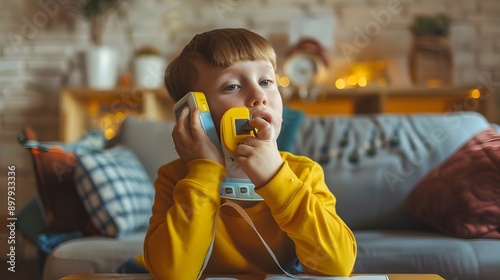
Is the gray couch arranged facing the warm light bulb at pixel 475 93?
no

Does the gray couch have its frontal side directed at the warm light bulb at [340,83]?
no

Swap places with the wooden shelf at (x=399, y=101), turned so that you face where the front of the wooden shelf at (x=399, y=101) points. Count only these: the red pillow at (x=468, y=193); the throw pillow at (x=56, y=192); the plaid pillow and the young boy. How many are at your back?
0

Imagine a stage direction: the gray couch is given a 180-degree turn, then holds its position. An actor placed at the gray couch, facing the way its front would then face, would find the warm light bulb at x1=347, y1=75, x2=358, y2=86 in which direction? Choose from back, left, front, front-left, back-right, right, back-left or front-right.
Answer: front

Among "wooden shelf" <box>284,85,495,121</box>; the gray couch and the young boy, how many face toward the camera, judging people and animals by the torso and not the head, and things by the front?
3

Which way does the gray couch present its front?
toward the camera

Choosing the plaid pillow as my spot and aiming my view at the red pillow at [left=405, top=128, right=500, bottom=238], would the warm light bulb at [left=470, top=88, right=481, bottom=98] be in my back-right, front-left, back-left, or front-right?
front-left

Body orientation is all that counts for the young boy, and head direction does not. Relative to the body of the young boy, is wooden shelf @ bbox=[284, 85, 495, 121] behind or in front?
behind

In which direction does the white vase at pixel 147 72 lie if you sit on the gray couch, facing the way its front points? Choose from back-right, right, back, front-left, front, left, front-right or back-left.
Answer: back-right

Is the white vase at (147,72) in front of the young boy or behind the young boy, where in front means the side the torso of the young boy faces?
behind

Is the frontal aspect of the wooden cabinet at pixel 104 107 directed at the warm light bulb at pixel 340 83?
no

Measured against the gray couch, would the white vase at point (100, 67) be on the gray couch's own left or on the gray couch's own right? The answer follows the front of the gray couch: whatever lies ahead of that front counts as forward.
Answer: on the gray couch's own right

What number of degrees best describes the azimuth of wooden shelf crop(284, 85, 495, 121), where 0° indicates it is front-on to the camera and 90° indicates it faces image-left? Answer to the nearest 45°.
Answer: approximately 0°

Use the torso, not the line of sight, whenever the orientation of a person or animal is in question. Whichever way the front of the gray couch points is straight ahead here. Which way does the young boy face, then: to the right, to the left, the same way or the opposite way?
the same way

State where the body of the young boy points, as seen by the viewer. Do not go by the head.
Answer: toward the camera

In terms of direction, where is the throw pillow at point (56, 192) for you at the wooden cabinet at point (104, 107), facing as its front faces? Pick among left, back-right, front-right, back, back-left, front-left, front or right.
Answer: front

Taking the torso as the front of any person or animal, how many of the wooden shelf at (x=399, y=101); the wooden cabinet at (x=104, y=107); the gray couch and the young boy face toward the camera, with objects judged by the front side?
4

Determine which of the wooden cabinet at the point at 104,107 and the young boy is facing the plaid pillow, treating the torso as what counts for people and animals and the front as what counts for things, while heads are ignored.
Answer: the wooden cabinet

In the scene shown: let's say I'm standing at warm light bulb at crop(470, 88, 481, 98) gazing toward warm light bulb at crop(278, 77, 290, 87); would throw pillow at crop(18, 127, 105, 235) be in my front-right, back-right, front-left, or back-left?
front-left
